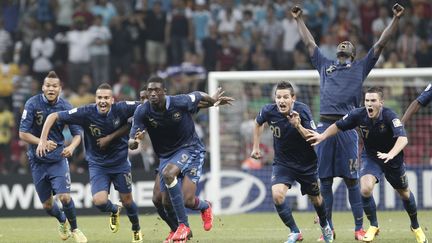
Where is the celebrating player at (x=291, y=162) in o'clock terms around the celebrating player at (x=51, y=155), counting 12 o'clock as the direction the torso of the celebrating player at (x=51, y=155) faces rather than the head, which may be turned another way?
the celebrating player at (x=291, y=162) is roughly at 10 o'clock from the celebrating player at (x=51, y=155).

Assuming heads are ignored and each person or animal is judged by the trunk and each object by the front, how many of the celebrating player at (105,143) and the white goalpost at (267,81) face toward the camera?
2

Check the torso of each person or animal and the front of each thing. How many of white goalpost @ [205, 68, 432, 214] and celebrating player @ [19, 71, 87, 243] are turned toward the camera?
2

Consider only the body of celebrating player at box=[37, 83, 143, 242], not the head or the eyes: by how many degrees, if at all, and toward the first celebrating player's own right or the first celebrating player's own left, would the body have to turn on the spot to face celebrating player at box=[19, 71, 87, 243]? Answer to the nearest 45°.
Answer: approximately 135° to the first celebrating player's own right

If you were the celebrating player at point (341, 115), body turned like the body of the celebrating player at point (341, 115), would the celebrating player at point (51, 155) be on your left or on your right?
on your right

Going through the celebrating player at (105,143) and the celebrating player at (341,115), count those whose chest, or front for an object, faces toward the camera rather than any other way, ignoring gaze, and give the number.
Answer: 2
